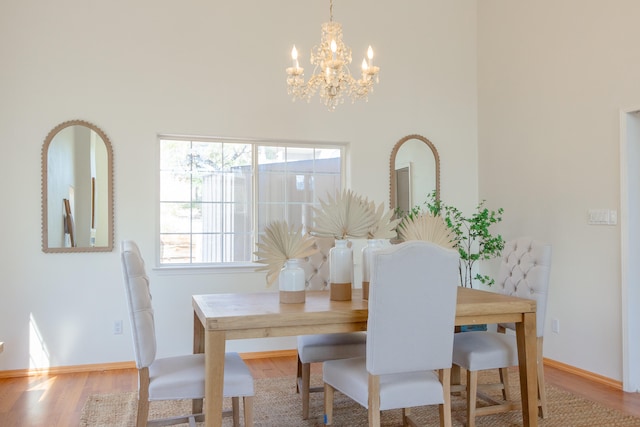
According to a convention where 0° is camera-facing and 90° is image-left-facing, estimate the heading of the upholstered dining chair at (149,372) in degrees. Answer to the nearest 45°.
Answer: approximately 270°

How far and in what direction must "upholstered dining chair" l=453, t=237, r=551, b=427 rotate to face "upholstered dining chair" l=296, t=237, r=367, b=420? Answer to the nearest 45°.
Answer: approximately 45° to its right

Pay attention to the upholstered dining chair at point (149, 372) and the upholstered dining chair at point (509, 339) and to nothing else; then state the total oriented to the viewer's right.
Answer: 1

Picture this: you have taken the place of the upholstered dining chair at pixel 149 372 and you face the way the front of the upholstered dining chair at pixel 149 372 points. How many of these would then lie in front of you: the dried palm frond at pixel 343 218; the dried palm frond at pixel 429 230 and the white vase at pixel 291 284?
3

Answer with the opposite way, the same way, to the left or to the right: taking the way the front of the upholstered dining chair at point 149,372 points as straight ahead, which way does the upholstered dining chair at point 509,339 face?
the opposite way

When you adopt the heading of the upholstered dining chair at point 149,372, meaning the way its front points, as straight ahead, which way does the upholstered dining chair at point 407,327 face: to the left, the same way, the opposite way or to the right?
to the left

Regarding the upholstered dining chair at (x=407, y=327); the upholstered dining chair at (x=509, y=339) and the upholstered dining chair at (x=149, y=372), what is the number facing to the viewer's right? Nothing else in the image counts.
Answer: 1

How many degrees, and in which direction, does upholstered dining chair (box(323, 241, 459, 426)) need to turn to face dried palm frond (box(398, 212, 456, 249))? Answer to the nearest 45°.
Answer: approximately 45° to its right

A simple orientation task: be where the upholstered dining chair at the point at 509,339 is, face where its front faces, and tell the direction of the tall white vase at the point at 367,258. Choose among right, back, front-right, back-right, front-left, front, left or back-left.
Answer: front

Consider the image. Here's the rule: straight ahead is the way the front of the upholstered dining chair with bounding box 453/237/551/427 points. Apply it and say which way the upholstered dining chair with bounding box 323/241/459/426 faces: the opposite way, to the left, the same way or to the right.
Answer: to the right

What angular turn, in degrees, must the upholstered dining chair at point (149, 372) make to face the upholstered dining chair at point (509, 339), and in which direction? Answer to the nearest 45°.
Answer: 0° — it already faces it

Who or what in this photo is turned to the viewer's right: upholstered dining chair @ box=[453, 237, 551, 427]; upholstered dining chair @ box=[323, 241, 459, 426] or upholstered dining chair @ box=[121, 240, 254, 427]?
upholstered dining chair @ box=[121, 240, 254, 427]

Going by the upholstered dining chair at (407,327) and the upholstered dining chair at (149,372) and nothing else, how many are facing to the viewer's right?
1

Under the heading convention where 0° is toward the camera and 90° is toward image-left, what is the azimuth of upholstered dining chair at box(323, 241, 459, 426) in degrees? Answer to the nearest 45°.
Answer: approximately 135°

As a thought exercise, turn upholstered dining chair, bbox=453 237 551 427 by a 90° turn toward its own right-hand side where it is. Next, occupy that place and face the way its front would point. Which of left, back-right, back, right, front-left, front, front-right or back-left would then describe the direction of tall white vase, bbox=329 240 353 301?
left

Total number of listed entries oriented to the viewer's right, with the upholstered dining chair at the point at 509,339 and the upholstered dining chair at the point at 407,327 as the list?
0

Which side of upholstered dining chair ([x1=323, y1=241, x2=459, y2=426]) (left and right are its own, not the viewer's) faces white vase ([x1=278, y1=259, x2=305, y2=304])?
front

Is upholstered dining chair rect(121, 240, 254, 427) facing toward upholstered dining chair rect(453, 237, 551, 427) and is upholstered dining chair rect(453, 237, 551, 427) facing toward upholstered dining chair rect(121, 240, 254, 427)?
yes

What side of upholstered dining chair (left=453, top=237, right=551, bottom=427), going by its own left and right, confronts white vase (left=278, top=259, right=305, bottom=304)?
front
